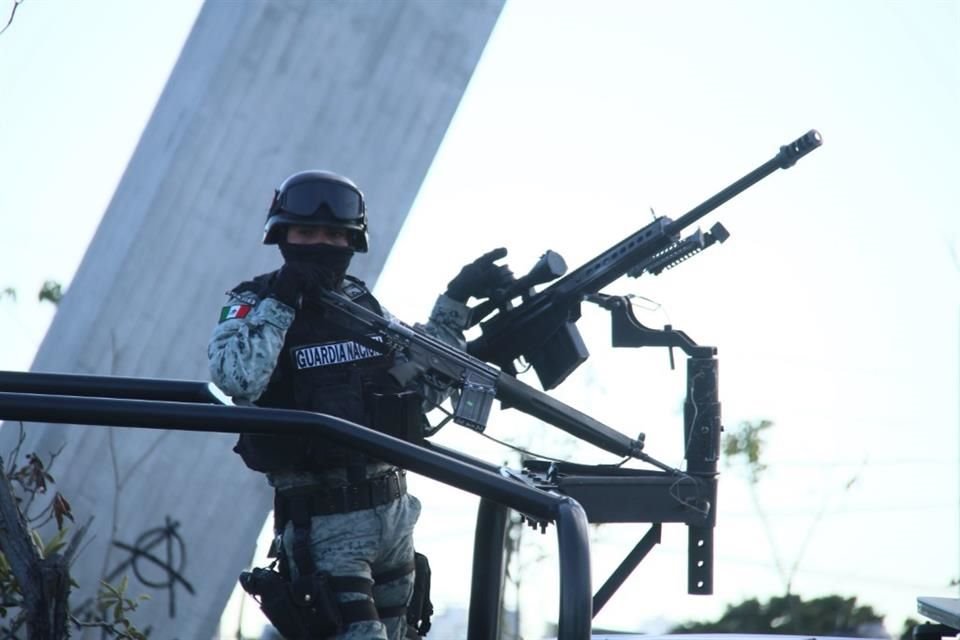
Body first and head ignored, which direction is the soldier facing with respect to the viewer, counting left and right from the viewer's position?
facing the viewer and to the right of the viewer

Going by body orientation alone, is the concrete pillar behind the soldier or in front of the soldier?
behind
